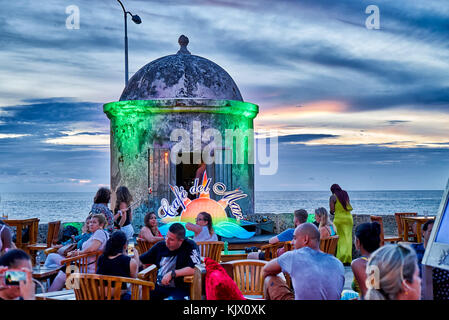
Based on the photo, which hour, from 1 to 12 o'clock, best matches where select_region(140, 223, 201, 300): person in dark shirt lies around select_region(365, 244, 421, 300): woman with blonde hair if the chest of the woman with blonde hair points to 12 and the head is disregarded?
The person in dark shirt is roughly at 9 o'clock from the woman with blonde hair.

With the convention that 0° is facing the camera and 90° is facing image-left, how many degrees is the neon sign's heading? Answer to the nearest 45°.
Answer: approximately 0°
